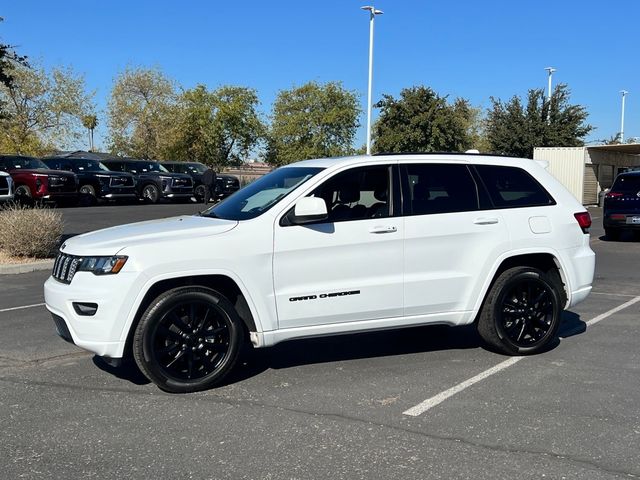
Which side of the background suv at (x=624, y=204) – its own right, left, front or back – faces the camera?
back

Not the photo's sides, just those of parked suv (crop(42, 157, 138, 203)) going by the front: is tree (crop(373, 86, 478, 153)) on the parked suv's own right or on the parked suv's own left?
on the parked suv's own left

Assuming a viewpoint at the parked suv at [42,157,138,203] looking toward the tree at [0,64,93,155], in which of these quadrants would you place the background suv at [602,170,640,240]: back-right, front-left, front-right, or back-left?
back-right

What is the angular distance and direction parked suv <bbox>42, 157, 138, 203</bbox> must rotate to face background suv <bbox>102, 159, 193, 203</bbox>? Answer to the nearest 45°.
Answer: approximately 90° to its left

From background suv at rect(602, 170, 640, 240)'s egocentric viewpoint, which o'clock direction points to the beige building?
The beige building is roughly at 12 o'clock from the background suv.

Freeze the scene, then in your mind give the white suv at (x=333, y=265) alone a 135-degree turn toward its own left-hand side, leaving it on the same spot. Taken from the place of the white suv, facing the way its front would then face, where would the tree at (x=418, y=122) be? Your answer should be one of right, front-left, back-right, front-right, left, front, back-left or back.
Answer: left
